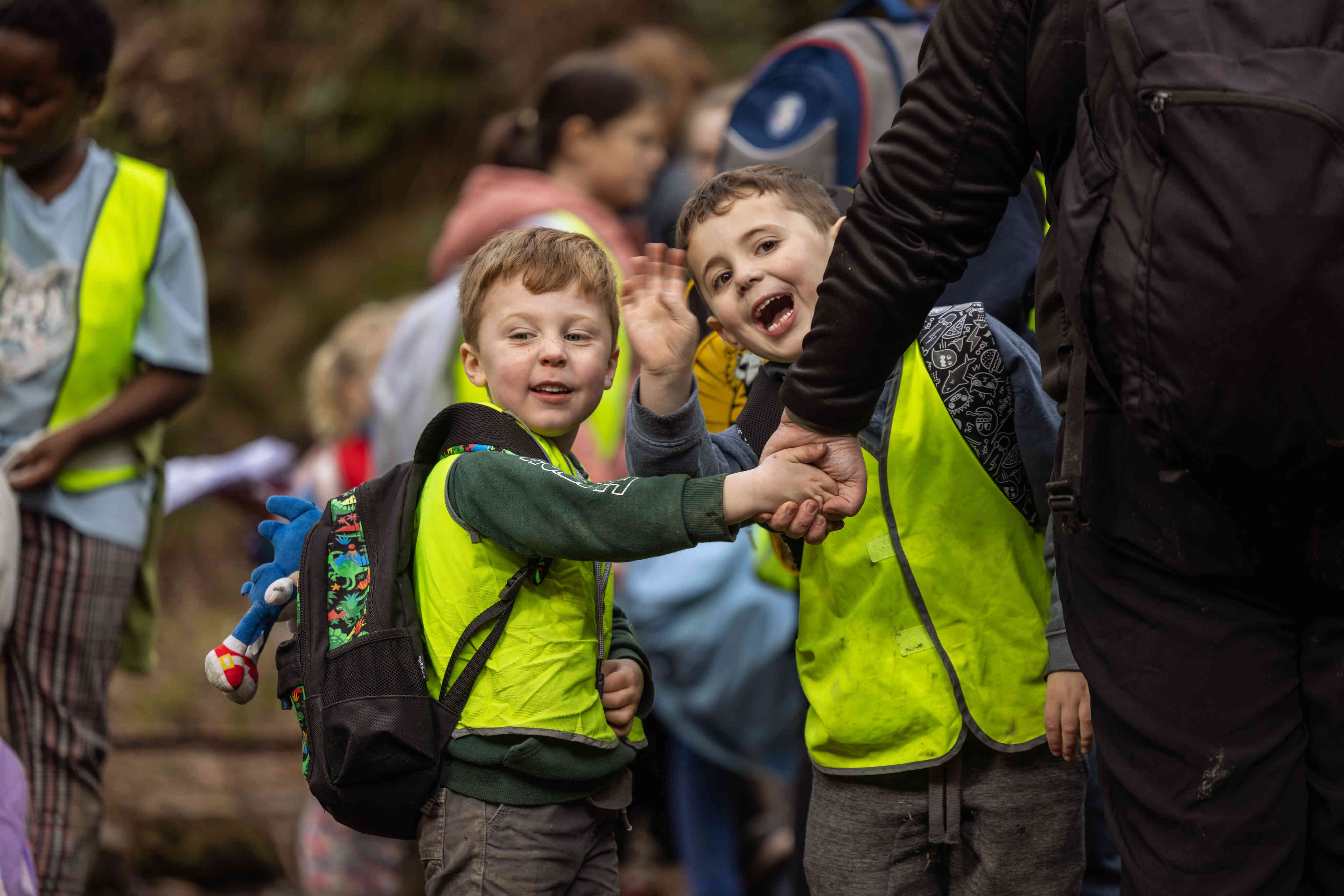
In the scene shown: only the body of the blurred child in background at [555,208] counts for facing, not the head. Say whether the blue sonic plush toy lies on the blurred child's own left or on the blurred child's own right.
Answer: on the blurred child's own right

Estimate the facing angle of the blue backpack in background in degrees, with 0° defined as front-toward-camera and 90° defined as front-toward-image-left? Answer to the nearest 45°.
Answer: approximately 45°

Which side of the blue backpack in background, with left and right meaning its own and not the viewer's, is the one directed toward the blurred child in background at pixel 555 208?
right

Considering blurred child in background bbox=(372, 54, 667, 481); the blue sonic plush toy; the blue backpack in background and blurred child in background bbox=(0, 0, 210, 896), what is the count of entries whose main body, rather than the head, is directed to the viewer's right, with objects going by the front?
2

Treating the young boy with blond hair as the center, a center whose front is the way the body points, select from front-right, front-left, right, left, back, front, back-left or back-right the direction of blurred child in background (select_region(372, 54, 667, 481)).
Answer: back-left
